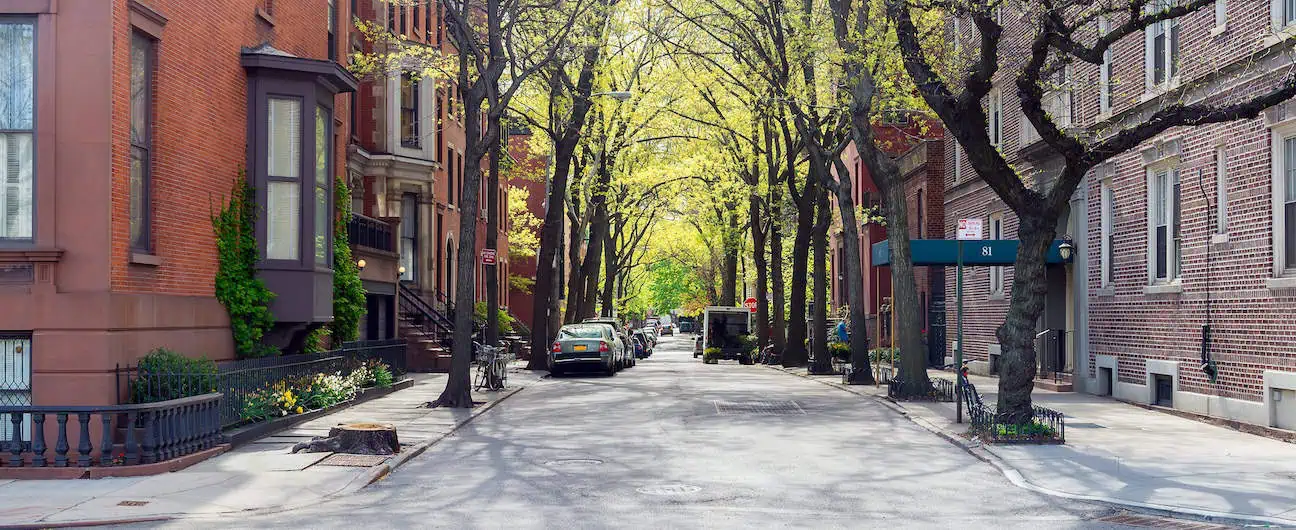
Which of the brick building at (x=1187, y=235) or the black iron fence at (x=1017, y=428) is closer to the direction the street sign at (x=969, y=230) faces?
the black iron fence

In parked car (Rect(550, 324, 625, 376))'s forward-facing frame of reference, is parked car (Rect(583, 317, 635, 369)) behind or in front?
in front

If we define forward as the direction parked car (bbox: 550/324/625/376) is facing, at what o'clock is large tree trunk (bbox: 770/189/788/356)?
The large tree trunk is roughly at 1 o'clock from the parked car.

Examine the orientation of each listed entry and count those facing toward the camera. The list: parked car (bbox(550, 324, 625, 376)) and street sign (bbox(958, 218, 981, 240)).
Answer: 1

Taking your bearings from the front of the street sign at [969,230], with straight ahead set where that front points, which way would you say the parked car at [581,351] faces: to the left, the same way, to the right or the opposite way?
the opposite way

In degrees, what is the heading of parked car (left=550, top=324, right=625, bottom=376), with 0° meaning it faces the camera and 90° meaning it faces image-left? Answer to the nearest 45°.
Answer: approximately 180°

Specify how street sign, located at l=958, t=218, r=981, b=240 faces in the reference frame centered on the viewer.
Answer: facing the viewer

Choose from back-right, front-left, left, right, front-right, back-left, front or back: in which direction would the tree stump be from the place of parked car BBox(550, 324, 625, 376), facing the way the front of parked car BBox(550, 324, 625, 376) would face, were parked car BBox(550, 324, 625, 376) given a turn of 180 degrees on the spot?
front

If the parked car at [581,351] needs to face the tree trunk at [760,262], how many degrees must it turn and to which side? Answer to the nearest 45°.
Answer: approximately 45° to its right

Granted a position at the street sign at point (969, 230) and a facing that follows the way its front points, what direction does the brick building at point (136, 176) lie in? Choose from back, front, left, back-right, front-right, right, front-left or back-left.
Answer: front-right

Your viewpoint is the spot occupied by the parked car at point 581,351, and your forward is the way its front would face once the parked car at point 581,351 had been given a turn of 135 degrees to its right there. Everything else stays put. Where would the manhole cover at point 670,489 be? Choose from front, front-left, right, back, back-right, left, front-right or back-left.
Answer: front-right

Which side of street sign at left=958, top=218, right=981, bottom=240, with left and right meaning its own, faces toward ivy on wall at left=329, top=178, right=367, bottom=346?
right

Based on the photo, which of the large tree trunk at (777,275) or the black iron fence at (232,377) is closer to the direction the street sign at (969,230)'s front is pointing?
the black iron fence

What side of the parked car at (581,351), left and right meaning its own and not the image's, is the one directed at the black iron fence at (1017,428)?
back

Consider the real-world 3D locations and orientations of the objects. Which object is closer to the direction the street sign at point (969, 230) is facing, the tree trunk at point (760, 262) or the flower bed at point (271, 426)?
the flower bed

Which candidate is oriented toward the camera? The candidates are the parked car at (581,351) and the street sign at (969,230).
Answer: the street sign

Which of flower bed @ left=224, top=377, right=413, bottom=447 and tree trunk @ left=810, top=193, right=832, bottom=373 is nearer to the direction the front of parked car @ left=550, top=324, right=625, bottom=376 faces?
the tree trunk
